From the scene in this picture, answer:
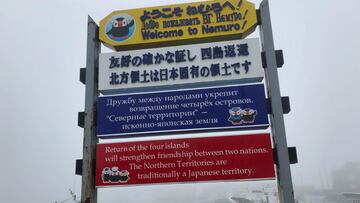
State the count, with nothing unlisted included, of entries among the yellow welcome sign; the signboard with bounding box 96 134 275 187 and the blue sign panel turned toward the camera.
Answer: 3

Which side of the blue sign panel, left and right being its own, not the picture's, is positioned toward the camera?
front

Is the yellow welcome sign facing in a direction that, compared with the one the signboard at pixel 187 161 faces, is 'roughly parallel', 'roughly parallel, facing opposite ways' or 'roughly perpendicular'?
roughly parallel

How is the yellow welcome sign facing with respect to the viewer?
toward the camera

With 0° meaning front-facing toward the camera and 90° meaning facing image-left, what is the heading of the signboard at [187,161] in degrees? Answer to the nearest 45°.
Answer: approximately 0°

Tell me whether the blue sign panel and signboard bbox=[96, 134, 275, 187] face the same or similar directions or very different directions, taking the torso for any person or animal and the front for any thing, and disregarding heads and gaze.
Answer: same or similar directions

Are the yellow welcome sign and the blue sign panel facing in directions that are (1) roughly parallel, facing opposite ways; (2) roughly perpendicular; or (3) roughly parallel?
roughly parallel
